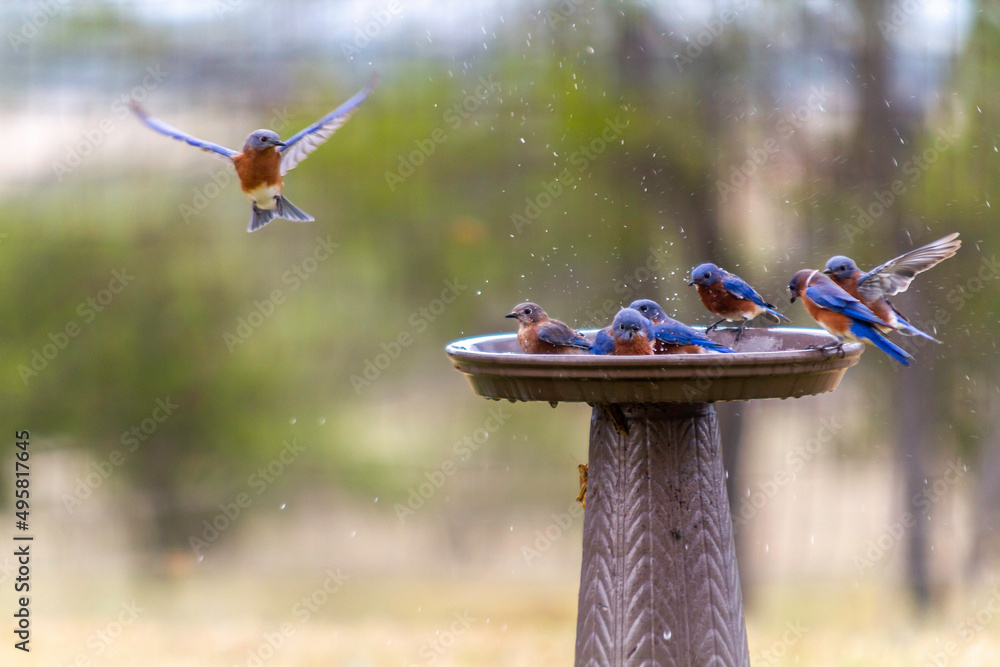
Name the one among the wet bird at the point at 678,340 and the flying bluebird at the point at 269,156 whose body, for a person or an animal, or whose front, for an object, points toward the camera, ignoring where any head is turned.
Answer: the flying bluebird

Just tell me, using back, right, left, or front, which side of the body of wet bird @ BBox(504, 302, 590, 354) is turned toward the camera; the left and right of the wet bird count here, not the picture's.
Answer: left

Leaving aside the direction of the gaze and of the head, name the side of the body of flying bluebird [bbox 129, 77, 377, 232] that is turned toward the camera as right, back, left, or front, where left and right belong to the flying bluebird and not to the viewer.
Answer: front

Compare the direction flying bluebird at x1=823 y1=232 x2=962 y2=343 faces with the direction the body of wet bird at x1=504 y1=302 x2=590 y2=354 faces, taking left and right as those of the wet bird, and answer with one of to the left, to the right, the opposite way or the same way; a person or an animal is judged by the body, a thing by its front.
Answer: the same way

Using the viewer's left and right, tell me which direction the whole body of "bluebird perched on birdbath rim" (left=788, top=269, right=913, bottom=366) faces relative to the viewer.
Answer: facing to the left of the viewer

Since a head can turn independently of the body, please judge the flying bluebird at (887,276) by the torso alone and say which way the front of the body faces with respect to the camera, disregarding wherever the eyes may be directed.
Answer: to the viewer's left

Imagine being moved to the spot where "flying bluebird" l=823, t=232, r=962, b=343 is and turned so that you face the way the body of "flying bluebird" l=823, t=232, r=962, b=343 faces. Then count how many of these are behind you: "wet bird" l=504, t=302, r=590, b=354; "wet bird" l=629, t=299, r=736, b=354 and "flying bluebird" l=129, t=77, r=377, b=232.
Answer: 0
